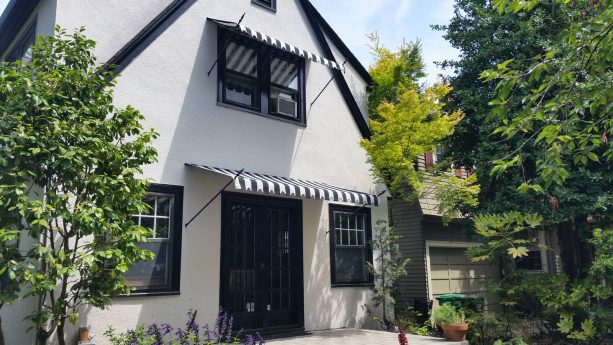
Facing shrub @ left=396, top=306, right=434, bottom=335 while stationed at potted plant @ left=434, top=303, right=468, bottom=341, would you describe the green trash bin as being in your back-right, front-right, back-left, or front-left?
front-right

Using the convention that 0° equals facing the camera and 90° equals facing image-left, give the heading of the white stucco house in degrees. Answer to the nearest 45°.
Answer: approximately 315°

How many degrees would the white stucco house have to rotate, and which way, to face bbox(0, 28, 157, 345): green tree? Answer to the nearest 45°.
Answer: approximately 90° to its right

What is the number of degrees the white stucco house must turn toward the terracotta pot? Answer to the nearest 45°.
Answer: approximately 45° to its left

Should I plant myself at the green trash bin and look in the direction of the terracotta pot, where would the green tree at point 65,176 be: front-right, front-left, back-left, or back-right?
front-right

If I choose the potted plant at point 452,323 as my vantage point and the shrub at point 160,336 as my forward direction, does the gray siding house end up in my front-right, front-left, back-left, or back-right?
back-right

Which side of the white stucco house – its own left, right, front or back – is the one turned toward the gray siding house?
left

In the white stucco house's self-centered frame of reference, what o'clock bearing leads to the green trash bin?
The green trash bin is roughly at 10 o'clock from the white stucco house.
